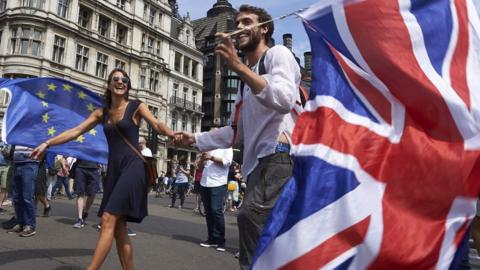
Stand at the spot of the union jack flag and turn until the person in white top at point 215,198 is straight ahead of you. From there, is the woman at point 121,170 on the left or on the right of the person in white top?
left

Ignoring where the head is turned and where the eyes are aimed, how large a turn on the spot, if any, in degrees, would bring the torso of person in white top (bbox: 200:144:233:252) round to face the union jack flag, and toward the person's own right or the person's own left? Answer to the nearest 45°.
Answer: approximately 45° to the person's own left

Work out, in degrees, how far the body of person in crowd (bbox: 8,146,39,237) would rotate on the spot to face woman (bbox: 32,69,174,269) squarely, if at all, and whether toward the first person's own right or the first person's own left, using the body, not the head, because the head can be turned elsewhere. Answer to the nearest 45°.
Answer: approximately 45° to the first person's own left

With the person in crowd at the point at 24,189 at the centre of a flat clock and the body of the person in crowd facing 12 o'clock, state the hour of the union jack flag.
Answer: The union jack flag is roughly at 10 o'clock from the person in crowd.

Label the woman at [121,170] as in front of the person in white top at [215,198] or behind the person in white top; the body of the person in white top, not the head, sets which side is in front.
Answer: in front

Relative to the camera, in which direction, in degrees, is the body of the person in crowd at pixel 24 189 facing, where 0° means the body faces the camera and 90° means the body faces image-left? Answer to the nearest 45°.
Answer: approximately 45°

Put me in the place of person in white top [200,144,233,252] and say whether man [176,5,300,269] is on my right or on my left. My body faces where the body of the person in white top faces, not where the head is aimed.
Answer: on my left

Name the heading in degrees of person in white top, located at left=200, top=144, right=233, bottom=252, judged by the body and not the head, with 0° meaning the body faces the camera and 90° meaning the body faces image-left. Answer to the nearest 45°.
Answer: approximately 45°
